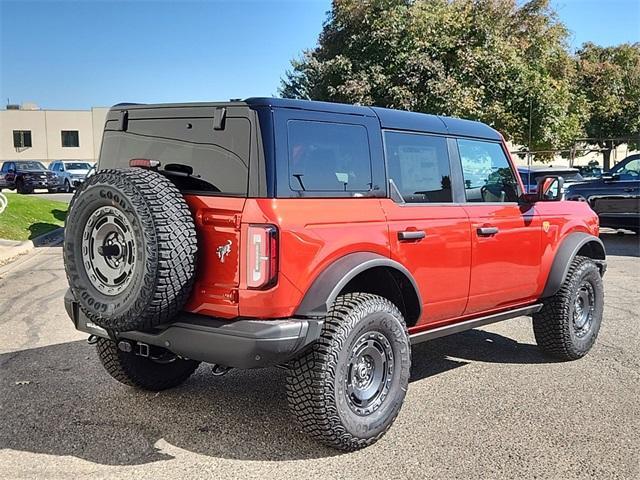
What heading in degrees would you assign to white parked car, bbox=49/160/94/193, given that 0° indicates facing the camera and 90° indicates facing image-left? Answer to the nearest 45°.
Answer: approximately 315°

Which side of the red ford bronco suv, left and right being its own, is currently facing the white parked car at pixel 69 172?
left

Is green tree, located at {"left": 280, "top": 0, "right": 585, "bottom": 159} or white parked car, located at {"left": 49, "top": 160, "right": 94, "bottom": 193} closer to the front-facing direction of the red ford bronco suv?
the green tree

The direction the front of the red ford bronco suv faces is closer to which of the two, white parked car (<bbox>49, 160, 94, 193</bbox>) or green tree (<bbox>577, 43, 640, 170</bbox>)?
the green tree

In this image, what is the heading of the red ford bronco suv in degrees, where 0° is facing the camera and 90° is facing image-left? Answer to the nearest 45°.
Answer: approximately 225°
